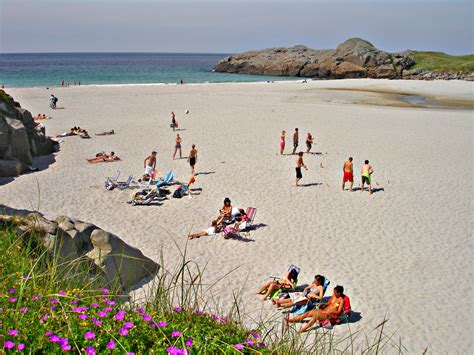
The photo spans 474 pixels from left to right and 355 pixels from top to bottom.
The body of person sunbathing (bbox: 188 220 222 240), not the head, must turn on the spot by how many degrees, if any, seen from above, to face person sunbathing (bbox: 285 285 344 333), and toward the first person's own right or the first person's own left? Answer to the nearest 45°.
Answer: approximately 135° to the first person's own left

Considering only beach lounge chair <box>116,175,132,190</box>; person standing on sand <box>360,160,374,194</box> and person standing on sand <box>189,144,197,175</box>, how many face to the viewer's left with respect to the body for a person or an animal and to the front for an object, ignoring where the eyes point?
1

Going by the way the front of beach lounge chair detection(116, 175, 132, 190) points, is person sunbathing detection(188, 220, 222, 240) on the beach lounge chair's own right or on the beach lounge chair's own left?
on the beach lounge chair's own left

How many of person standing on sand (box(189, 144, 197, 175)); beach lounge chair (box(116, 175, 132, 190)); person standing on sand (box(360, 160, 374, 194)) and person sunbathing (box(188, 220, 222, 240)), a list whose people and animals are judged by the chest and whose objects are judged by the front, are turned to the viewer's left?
2

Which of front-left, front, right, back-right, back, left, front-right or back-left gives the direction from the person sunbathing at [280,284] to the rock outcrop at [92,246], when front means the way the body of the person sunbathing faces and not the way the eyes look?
front-right

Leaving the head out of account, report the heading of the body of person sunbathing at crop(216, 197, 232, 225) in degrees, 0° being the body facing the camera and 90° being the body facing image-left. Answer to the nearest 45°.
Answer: approximately 45°

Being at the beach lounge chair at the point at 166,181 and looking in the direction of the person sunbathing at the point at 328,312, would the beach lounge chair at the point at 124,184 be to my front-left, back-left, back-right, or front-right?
back-right

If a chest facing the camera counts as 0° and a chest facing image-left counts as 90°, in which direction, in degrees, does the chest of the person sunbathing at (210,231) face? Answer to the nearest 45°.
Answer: approximately 90°
